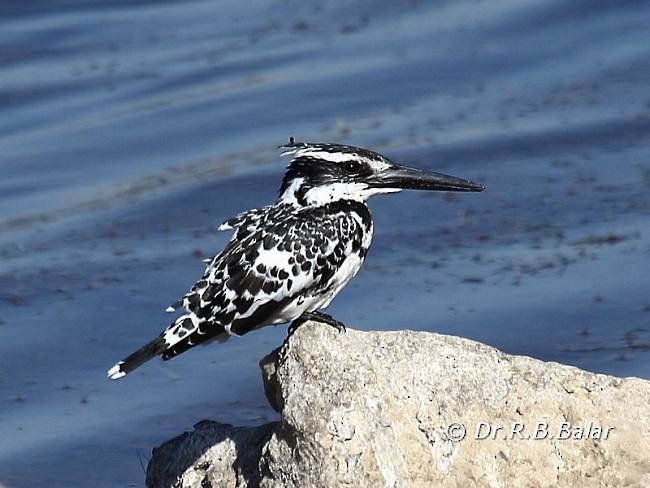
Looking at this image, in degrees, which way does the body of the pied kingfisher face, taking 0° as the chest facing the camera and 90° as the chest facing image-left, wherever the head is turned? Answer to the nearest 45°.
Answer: approximately 270°
